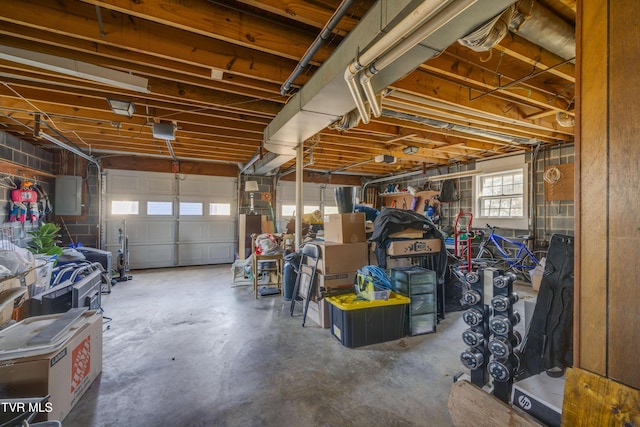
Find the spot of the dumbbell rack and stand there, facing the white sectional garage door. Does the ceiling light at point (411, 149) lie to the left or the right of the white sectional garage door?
right

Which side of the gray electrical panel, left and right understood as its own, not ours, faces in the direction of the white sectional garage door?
left

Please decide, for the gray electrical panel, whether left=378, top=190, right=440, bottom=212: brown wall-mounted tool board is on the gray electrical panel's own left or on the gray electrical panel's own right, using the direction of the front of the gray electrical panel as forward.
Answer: on the gray electrical panel's own left

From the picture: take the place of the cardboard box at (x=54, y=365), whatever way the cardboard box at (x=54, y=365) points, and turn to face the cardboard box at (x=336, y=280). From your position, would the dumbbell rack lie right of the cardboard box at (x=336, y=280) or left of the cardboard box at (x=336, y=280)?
right

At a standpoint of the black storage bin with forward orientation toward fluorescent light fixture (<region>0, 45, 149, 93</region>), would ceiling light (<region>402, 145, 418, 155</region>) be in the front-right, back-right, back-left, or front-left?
back-right

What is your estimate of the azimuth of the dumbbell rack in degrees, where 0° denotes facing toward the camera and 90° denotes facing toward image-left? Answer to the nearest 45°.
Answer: approximately 45°

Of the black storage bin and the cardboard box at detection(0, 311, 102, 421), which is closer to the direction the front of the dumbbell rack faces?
the cardboard box

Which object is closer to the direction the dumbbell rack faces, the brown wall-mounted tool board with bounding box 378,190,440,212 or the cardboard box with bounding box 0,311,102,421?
the cardboard box

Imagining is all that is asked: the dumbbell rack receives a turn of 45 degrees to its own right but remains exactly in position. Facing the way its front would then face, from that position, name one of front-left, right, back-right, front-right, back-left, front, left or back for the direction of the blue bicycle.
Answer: right

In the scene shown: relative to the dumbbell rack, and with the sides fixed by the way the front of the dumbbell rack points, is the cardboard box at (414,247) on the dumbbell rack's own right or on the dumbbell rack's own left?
on the dumbbell rack's own right
